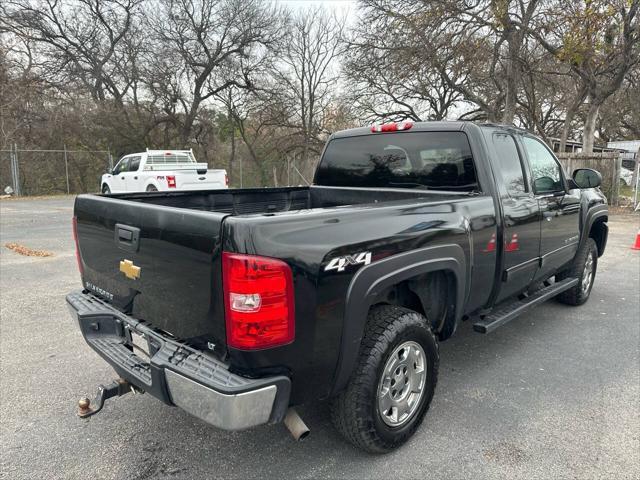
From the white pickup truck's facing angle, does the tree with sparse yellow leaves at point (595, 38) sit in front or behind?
behind

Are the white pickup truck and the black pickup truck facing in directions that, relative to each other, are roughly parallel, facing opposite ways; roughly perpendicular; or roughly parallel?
roughly perpendicular

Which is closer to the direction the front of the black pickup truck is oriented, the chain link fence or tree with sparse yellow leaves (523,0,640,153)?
the tree with sparse yellow leaves

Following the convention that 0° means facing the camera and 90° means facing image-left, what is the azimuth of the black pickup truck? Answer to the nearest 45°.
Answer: approximately 225°

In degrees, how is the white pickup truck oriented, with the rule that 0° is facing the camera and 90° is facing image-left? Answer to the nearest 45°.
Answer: approximately 135°

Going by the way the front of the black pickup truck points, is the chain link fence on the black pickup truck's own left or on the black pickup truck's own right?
on the black pickup truck's own left

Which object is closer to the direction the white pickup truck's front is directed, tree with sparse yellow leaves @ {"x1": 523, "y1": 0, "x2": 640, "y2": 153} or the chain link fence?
the chain link fence

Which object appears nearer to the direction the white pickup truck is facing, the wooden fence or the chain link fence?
the chain link fence

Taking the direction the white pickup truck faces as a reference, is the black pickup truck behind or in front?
behind

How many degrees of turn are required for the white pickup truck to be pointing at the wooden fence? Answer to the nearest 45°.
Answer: approximately 135° to its right
